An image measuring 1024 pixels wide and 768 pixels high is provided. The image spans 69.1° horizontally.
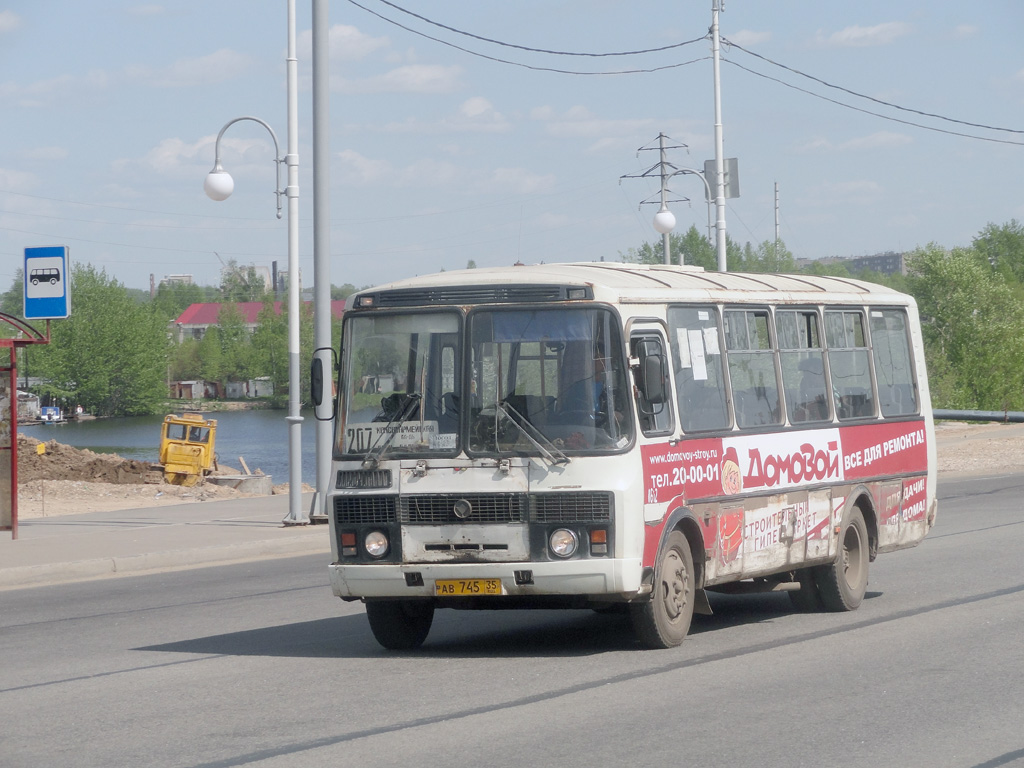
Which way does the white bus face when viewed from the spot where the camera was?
facing the viewer and to the left of the viewer

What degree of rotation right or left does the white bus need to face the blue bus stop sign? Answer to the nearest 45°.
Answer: approximately 90° to its right

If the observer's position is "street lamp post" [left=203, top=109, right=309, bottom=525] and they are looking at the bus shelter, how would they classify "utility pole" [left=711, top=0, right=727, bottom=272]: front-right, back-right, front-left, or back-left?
back-right

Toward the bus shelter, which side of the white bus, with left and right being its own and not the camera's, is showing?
right

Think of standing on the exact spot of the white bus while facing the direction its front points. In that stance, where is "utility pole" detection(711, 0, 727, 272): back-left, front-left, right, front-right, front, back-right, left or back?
back-right

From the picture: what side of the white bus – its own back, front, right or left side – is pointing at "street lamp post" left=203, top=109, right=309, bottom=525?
right
